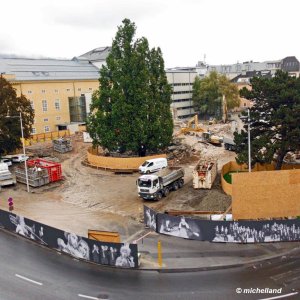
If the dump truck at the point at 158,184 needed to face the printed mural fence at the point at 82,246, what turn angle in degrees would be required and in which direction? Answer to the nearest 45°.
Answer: approximately 45° to its left

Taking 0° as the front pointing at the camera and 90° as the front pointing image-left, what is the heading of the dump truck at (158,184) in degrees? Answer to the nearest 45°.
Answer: approximately 45°

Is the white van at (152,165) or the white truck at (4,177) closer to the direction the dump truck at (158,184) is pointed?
the white truck

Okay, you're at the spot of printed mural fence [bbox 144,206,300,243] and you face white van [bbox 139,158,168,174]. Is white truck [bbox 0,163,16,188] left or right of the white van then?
left

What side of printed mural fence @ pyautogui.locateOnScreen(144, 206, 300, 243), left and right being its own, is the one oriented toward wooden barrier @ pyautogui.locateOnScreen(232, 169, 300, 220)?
back

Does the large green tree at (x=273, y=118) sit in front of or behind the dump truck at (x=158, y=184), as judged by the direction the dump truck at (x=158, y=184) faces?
behind

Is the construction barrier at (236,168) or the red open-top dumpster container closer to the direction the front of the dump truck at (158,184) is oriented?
the red open-top dumpster container
